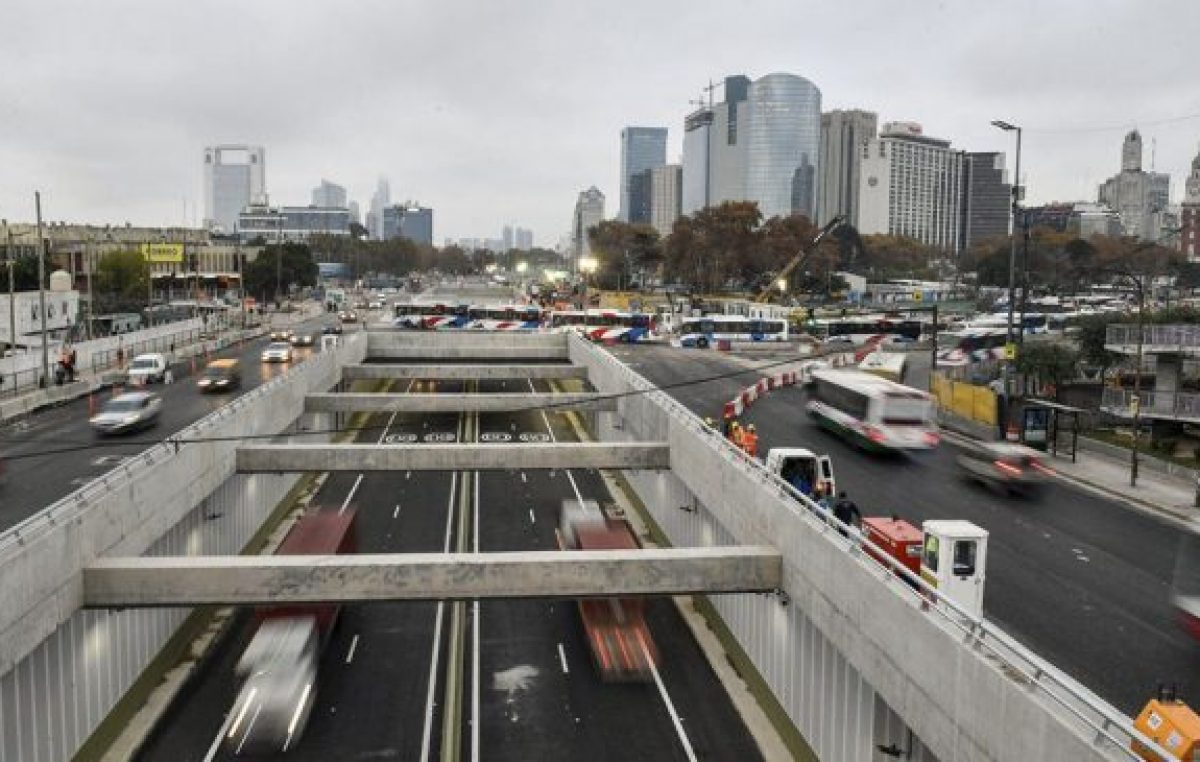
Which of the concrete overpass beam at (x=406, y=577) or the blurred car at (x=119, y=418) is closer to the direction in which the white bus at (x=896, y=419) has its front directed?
the blurred car

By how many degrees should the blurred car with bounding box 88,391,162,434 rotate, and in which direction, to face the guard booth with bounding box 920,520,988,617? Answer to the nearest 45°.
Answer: approximately 90° to its left

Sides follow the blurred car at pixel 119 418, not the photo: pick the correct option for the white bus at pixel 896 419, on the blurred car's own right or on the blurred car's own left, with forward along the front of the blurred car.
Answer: on the blurred car's own left

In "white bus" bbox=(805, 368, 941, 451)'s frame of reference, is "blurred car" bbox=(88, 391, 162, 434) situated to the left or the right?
on its left

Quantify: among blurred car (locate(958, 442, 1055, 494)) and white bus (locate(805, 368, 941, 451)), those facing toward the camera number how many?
0

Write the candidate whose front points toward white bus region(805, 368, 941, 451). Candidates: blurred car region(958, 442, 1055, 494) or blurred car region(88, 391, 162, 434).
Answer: blurred car region(958, 442, 1055, 494)

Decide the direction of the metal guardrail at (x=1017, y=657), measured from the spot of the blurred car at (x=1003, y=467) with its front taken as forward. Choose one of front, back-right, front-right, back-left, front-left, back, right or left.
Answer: back-left

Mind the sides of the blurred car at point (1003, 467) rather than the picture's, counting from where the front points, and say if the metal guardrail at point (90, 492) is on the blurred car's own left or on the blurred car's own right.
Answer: on the blurred car's own left

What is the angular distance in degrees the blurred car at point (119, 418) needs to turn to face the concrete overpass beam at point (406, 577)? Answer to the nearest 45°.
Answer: approximately 45° to its left
